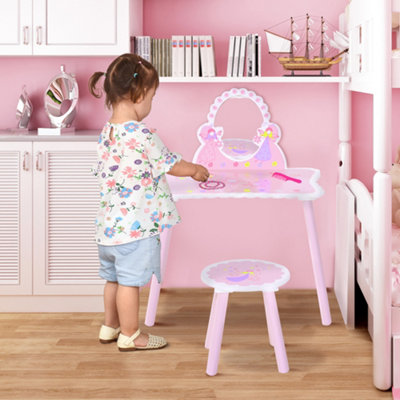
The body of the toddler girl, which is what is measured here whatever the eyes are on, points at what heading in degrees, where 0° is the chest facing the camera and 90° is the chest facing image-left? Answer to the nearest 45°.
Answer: approximately 225°

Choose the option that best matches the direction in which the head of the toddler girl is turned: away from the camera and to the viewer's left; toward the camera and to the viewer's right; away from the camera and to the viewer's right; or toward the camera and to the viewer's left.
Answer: away from the camera and to the viewer's right
